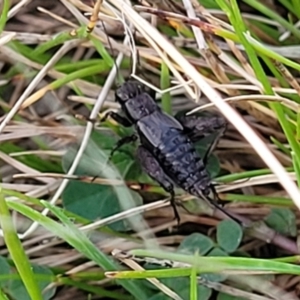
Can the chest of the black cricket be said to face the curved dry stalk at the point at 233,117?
no

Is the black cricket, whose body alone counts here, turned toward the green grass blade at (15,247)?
no

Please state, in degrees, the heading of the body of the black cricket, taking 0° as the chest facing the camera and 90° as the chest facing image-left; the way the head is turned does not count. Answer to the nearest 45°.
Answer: approximately 135°
